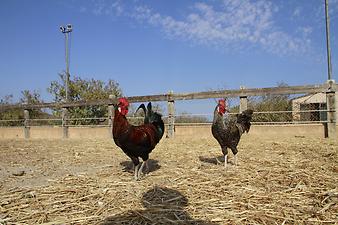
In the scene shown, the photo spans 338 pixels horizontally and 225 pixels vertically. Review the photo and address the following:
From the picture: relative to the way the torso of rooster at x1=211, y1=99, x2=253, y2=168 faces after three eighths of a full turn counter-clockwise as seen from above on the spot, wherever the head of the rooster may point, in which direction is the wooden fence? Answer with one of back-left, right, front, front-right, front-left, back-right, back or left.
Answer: left

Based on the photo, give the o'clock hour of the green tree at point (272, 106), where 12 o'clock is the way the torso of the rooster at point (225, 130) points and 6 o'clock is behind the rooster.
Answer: The green tree is roughly at 5 o'clock from the rooster.

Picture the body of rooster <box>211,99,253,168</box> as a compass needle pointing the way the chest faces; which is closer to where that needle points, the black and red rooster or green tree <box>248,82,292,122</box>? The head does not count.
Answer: the black and red rooster

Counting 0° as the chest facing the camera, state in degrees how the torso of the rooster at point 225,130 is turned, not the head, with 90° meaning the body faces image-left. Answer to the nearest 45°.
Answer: approximately 45°

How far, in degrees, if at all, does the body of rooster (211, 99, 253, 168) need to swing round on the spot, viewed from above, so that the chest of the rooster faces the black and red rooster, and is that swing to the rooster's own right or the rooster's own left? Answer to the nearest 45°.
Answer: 0° — it already faces it
